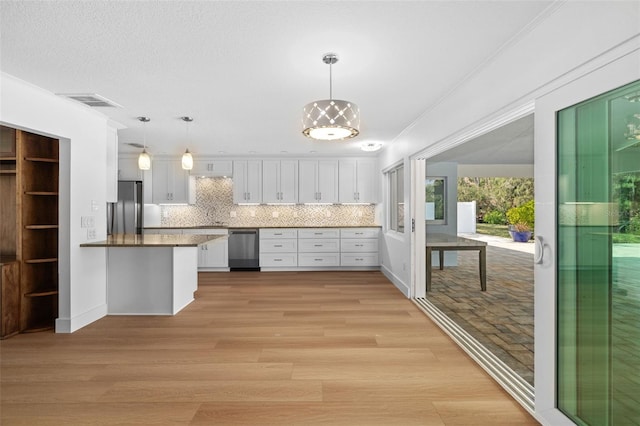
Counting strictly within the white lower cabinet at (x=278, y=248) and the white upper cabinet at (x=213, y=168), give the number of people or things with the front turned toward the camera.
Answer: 2

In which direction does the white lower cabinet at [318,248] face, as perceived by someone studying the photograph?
facing the viewer

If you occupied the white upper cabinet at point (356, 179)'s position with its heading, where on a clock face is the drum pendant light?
The drum pendant light is roughly at 12 o'clock from the white upper cabinet.

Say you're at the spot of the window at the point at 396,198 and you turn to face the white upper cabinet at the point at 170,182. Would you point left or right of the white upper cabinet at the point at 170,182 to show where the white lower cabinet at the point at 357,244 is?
right

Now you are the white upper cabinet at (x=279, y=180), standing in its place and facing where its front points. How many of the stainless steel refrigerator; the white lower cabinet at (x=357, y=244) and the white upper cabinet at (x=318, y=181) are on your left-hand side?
2

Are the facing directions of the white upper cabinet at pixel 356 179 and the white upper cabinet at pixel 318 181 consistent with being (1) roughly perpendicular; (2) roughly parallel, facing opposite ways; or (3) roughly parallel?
roughly parallel

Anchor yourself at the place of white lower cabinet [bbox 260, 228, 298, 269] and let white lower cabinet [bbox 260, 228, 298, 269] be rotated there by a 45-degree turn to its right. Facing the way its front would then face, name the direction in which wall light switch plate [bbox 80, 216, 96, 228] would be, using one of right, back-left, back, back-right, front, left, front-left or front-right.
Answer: front

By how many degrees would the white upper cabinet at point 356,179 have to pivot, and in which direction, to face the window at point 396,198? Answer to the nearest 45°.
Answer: approximately 45° to its left

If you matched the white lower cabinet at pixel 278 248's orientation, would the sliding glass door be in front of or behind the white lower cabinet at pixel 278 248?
in front

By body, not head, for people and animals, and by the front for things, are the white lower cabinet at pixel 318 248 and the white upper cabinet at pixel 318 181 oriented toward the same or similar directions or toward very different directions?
same or similar directions

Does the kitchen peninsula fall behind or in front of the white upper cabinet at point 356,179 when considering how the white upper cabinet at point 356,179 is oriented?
in front

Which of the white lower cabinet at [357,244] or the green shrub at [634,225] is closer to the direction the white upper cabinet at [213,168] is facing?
the green shrub

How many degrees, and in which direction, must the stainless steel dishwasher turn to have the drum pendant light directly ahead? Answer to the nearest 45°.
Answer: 0° — it already faces it

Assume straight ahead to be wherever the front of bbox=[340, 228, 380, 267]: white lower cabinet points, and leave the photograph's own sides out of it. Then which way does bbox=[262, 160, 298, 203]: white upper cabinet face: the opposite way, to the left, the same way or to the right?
the same way

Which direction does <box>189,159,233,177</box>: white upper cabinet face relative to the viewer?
toward the camera

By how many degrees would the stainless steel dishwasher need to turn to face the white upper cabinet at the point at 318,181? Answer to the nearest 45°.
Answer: approximately 90° to its left

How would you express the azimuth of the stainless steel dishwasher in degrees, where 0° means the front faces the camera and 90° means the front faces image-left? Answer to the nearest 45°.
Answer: approximately 0°

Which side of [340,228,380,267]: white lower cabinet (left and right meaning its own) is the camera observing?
front

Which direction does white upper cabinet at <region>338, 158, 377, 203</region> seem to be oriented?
toward the camera

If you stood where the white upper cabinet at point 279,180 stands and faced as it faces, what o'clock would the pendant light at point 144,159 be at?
The pendant light is roughly at 1 o'clock from the white upper cabinet.

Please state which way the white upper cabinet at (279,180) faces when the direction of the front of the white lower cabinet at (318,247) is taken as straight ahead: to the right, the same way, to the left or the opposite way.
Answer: the same way
